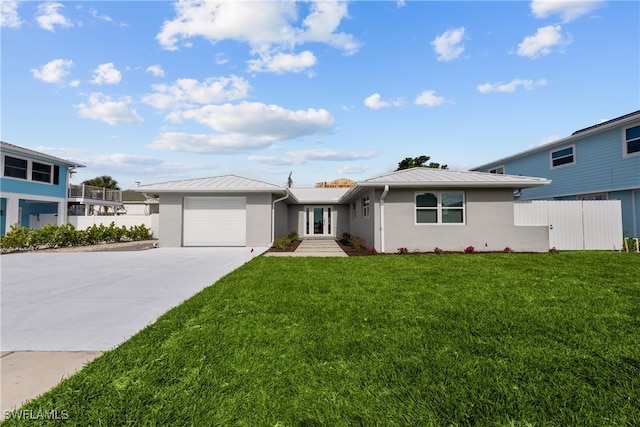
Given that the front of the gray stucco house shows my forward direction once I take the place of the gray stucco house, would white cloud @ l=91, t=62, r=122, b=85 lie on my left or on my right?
on my right

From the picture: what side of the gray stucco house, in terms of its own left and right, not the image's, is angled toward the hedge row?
right

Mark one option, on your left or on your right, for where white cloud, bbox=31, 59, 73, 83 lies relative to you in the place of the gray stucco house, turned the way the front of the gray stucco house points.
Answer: on your right

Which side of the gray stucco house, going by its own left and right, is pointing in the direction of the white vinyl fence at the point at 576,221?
left

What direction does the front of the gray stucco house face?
toward the camera

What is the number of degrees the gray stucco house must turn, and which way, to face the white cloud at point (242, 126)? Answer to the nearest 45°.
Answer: approximately 135° to its right

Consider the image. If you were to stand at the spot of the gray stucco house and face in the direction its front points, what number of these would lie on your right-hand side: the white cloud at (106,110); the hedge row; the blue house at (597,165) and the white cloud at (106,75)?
3

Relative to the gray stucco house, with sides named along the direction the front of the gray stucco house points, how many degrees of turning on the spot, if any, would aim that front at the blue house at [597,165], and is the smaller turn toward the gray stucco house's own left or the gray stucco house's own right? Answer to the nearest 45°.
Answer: approximately 90° to the gray stucco house's own left

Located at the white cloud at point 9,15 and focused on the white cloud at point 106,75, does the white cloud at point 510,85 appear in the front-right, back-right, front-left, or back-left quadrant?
front-right

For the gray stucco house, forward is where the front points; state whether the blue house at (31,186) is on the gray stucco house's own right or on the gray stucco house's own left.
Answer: on the gray stucco house's own right
